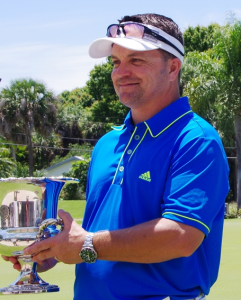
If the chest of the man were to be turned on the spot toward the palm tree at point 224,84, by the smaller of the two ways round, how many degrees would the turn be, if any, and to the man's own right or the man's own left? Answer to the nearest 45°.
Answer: approximately 135° to the man's own right

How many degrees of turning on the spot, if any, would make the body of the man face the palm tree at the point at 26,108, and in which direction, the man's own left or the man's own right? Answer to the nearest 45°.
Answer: approximately 135° to the man's own right

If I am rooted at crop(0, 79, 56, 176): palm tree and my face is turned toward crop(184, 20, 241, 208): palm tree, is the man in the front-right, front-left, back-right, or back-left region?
front-right

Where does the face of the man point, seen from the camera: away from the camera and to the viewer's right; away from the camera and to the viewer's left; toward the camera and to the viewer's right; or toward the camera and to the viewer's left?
toward the camera and to the viewer's left

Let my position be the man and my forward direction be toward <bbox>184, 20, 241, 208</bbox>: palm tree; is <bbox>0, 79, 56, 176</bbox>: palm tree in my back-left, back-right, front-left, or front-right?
front-left

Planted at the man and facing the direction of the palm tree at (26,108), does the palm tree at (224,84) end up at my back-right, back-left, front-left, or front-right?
front-right
